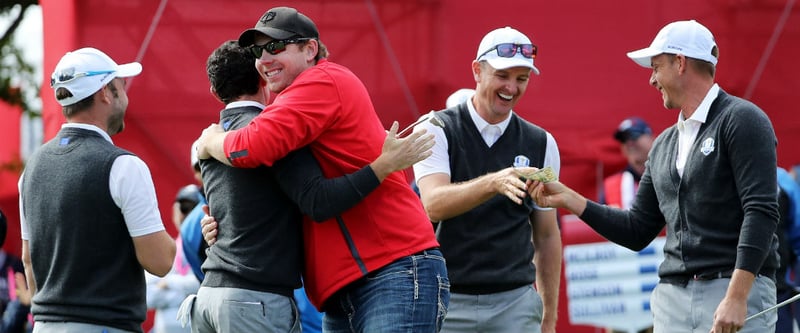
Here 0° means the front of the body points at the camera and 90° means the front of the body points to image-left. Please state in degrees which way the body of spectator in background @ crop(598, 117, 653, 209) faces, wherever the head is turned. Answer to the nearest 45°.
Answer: approximately 45°

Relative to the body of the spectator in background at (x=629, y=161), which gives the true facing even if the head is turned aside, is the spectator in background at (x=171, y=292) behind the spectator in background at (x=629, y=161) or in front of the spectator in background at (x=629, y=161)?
in front

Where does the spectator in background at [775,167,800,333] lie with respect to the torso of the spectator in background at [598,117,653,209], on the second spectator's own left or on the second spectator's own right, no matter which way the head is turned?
on the second spectator's own left

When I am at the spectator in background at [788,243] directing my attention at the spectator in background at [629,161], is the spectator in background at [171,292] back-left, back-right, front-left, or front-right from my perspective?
front-left

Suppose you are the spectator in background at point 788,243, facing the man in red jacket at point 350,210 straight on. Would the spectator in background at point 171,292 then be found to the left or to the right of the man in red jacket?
right

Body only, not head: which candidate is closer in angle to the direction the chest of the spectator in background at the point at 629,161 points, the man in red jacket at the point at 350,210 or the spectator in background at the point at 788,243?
the man in red jacket

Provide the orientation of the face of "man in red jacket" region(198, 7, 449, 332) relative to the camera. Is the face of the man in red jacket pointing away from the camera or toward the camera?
toward the camera
